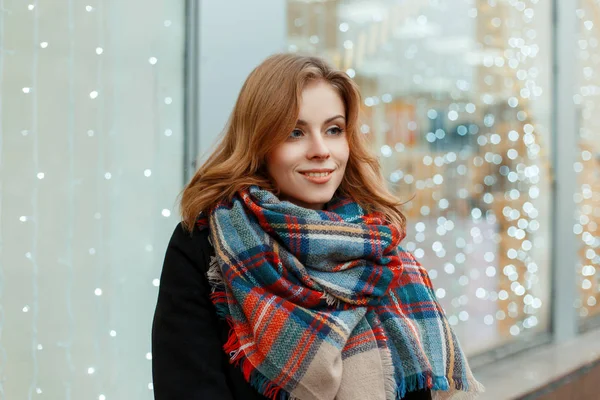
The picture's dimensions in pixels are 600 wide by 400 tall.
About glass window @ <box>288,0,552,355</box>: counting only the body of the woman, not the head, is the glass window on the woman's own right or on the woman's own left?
on the woman's own left

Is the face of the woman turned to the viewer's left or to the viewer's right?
to the viewer's right

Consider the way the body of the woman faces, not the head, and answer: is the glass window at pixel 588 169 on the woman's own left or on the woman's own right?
on the woman's own left

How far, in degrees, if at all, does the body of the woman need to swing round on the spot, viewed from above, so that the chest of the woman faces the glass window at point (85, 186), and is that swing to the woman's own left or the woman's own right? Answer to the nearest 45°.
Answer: approximately 180°

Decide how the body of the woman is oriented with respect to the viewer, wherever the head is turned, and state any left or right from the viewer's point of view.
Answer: facing the viewer and to the right of the viewer
